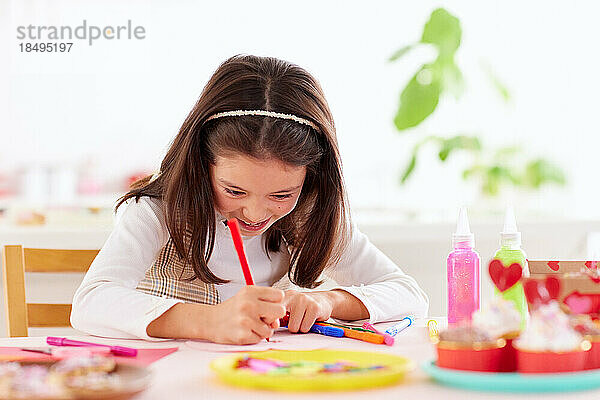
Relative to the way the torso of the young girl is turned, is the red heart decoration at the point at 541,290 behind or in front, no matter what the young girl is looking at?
in front

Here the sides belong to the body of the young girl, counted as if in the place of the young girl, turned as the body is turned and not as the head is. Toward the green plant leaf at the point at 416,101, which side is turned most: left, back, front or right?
back

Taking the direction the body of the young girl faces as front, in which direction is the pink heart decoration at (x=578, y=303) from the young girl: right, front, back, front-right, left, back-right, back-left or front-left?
front-left

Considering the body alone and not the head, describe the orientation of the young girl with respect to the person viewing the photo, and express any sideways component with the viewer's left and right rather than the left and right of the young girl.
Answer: facing the viewer

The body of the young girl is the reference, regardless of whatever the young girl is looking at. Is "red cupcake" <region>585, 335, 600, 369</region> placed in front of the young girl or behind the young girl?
in front

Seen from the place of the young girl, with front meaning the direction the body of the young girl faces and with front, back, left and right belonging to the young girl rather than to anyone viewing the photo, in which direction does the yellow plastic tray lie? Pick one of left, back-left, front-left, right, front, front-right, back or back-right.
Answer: front

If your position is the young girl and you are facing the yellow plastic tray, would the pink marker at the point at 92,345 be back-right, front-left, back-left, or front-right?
front-right
